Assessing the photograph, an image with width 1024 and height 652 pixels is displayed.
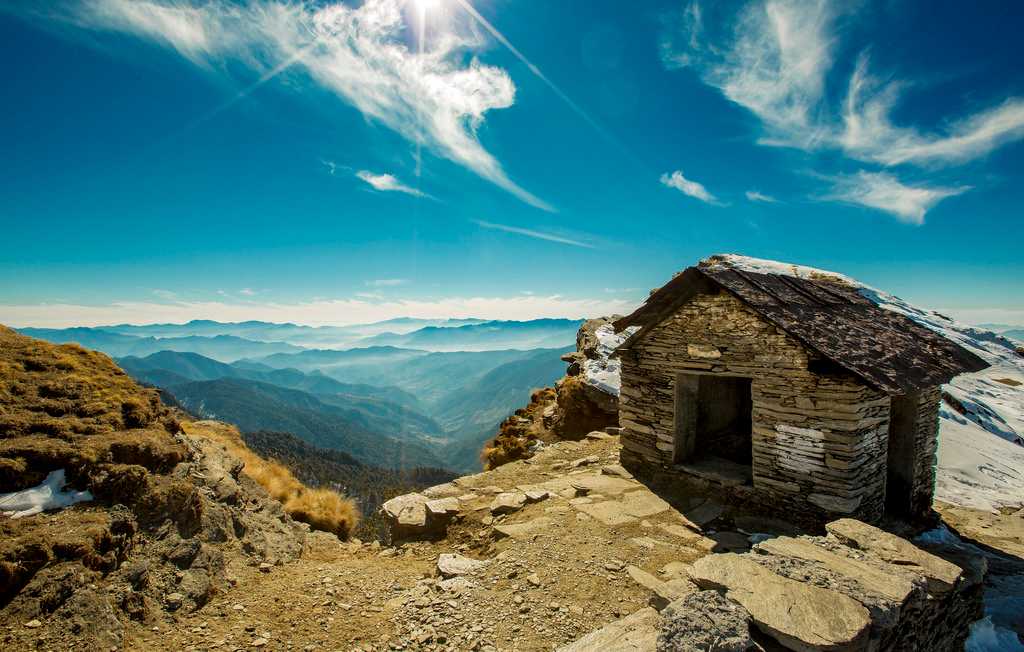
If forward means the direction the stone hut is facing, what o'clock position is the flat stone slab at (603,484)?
The flat stone slab is roughly at 1 o'clock from the stone hut.

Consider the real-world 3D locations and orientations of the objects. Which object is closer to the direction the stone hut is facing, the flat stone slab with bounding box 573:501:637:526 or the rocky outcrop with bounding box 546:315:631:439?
the flat stone slab

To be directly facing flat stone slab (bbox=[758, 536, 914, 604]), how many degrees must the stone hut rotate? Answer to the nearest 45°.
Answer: approximately 45° to its left

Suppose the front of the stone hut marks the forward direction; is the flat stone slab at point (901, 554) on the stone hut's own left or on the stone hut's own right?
on the stone hut's own left

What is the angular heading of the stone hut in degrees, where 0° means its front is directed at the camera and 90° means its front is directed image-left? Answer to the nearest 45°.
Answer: approximately 45°

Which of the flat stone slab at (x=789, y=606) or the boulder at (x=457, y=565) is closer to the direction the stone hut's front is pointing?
the boulder

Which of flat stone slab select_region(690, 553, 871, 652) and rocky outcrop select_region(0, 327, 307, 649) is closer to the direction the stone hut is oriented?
the rocky outcrop

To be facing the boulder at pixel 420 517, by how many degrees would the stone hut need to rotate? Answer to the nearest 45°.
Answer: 0° — it already faces it

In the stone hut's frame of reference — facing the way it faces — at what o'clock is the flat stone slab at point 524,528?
The flat stone slab is roughly at 12 o'clock from the stone hut.

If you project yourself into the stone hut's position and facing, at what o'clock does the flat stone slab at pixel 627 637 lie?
The flat stone slab is roughly at 11 o'clock from the stone hut.

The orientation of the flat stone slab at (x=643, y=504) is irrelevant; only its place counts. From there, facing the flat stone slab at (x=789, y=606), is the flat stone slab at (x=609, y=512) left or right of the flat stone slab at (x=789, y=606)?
right
